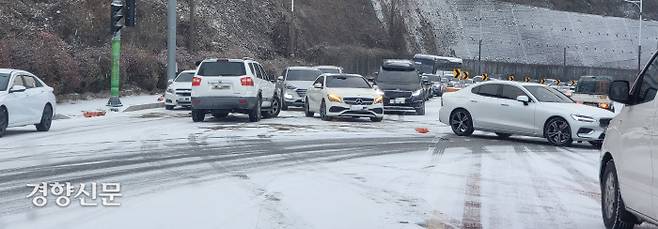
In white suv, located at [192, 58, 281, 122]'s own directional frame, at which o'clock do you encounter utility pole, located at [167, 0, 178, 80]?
The utility pole is roughly at 10 o'clock from the white suv.

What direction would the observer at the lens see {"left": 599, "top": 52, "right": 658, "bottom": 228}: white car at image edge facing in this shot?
facing away from the viewer and to the left of the viewer

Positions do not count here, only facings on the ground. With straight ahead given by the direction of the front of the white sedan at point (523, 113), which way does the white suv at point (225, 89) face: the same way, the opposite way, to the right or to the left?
to the left

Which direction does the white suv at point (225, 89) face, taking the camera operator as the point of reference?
facing away from the viewer and to the right of the viewer

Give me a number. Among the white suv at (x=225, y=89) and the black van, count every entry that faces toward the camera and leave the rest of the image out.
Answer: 1

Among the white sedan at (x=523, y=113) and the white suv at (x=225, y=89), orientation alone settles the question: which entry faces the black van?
the white suv

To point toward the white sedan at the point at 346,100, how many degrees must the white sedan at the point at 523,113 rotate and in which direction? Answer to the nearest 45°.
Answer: approximately 180°

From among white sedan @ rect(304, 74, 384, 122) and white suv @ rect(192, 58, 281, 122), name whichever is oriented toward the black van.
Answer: the white suv
